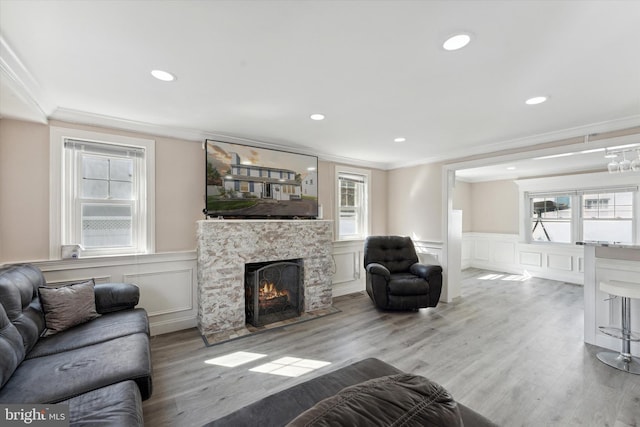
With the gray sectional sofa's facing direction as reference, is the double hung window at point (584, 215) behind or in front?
in front

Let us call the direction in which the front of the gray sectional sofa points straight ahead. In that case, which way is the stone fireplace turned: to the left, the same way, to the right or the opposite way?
to the right

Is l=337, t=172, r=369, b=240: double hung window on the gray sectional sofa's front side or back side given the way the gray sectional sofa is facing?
on the front side

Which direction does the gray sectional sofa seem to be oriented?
to the viewer's right

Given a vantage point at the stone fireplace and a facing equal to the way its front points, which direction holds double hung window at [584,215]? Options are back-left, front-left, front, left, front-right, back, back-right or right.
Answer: front-left

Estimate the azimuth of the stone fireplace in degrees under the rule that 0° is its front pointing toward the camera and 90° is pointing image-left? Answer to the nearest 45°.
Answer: approximately 315°

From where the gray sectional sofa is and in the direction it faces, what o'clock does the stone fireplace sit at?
The stone fireplace is roughly at 11 o'clock from the gray sectional sofa.

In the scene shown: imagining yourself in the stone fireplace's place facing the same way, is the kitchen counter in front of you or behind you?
in front

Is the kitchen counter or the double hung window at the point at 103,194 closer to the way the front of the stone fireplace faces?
the kitchen counter
